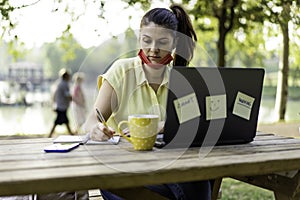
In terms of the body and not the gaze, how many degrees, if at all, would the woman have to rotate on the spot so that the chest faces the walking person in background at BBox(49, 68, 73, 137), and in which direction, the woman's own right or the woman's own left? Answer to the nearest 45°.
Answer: approximately 180°

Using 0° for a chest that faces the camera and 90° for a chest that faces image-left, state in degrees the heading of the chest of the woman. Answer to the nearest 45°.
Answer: approximately 0°

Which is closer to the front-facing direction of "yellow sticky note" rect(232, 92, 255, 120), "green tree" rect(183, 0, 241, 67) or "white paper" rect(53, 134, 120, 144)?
the white paper

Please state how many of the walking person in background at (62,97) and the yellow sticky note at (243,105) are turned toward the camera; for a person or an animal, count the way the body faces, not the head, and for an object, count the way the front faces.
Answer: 1

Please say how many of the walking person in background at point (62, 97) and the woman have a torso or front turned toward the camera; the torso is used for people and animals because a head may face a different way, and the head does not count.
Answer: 1

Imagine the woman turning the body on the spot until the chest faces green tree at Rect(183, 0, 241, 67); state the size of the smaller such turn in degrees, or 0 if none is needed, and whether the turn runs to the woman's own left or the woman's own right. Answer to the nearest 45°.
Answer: approximately 180°

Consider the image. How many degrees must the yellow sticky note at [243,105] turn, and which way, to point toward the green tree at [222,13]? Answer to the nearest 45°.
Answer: approximately 180°
